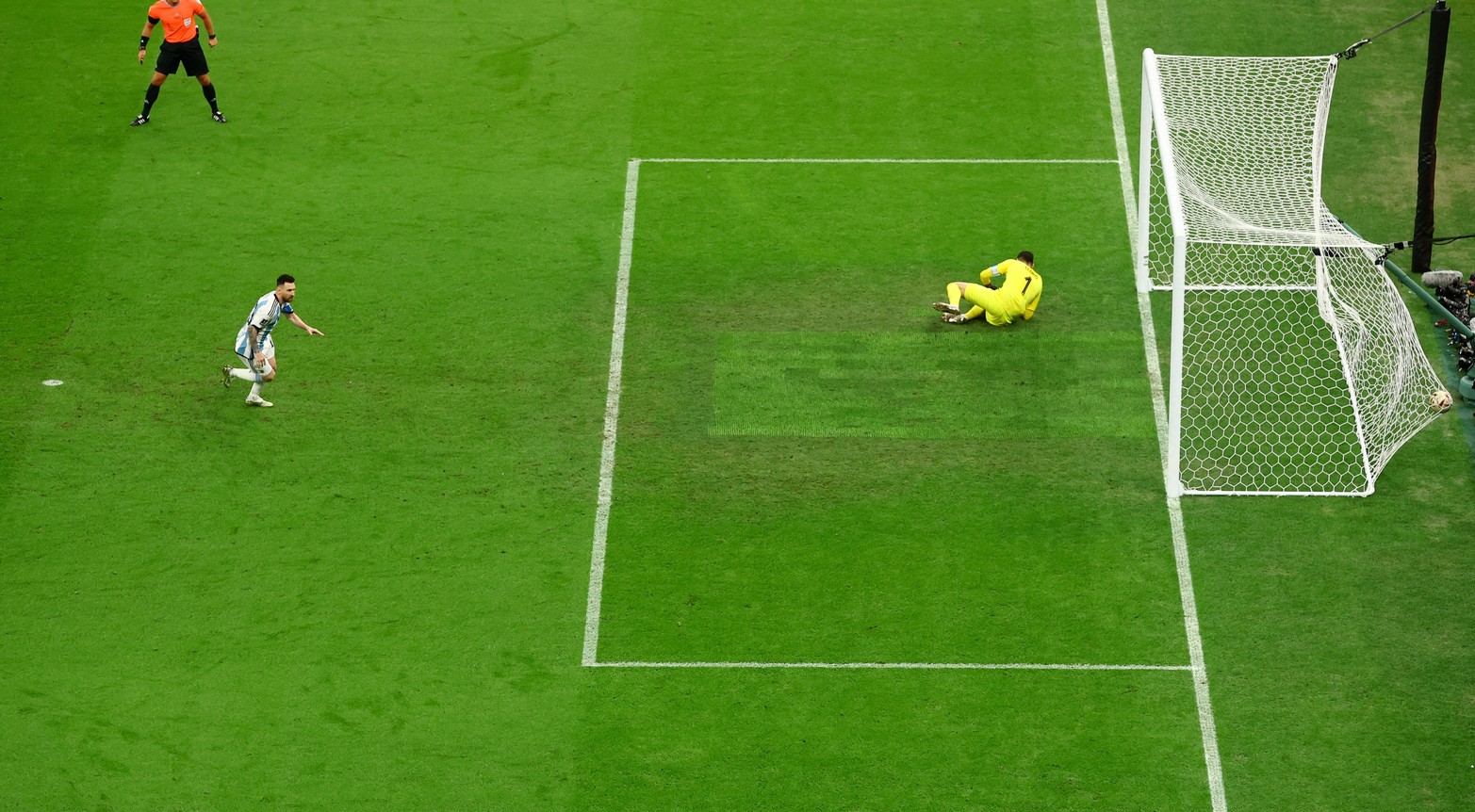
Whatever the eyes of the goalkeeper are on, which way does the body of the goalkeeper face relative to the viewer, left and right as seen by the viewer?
facing away from the viewer and to the left of the viewer

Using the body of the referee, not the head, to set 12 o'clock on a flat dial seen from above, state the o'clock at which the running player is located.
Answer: The running player is roughly at 12 o'clock from the referee.

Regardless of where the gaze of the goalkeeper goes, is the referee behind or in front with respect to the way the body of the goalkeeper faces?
in front

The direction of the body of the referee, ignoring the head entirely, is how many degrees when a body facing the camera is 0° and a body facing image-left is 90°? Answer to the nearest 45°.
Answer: approximately 0°

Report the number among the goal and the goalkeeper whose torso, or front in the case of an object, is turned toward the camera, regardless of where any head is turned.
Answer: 0

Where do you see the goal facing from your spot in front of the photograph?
facing to the left of the viewer

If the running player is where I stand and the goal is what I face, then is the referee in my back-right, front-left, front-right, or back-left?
back-left

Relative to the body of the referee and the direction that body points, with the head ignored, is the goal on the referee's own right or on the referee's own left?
on the referee's own left

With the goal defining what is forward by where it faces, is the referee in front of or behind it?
in front

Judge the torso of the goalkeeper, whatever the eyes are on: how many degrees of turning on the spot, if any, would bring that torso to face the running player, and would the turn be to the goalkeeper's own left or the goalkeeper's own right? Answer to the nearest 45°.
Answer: approximately 45° to the goalkeeper's own left

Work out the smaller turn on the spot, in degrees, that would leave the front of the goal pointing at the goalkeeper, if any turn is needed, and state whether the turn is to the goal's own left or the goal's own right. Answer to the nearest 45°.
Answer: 0° — it already faces them

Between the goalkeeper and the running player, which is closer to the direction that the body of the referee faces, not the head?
the running player
